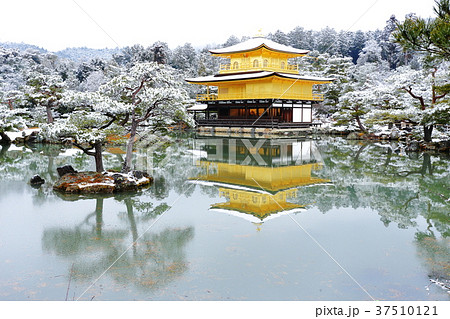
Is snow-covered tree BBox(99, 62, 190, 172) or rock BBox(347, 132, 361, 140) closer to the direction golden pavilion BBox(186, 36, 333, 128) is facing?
the snow-covered tree

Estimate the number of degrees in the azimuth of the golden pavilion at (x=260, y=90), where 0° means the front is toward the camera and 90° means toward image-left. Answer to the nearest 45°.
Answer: approximately 45°

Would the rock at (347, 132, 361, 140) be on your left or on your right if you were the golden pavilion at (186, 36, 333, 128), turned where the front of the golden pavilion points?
on your left

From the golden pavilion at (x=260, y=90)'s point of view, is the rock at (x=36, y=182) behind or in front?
in front

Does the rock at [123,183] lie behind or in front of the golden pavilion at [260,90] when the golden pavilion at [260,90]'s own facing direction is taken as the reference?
in front

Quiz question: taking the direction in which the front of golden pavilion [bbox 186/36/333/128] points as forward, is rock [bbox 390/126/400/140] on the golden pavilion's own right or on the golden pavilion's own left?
on the golden pavilion's own left

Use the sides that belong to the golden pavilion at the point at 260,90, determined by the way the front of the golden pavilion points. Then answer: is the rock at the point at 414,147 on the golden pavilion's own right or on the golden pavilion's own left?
on the golden pavilion's own left

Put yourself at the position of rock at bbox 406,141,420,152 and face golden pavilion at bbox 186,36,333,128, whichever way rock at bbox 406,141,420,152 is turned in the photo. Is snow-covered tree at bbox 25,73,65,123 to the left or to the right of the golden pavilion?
left
